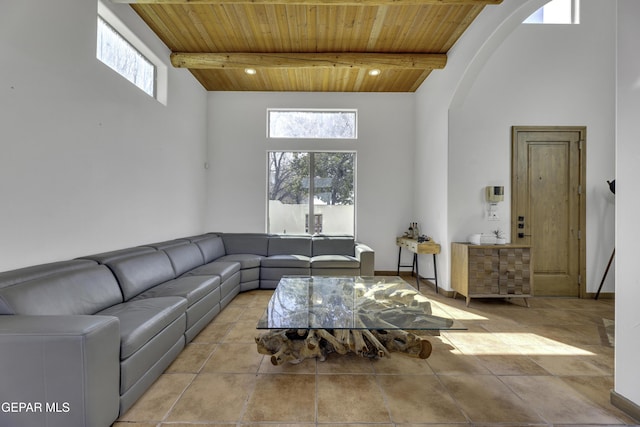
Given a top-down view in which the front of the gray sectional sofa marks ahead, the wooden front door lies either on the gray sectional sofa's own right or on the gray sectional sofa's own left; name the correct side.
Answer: on the gray sectional sofa's own left

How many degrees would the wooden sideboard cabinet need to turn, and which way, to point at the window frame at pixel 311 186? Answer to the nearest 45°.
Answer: approximately 135° to its right

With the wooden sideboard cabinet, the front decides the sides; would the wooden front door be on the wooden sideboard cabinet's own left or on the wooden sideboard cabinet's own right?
on the wooden sideboard cabinet's own left

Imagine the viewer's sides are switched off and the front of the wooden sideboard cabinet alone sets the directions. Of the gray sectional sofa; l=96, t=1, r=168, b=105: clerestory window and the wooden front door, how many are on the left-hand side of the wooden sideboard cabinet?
1

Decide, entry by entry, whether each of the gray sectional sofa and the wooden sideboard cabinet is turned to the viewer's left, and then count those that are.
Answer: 0

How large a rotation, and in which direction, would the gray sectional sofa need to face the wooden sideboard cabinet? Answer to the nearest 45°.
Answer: approximately 45° to its left

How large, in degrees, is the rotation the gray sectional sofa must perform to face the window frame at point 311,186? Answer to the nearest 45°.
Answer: approximately 90° to its left

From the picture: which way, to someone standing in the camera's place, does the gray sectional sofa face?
facing the viewer and to the right of the viewer

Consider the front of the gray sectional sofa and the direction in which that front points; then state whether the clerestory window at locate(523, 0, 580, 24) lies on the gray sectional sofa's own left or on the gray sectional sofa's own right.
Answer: on the gray sectional sofa's own left

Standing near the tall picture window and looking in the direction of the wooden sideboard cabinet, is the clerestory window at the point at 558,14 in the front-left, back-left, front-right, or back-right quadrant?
front-left

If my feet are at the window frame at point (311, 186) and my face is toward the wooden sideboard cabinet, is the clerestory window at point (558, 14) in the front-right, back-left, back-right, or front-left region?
front-left

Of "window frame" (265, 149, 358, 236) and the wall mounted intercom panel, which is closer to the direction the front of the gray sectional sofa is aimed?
the wall mounted intercom panel

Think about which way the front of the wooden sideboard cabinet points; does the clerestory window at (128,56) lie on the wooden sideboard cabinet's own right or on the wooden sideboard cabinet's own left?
on the wooden sideboard cabinet's own right

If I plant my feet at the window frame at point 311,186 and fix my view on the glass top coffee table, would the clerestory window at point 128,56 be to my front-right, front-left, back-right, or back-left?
front-right
